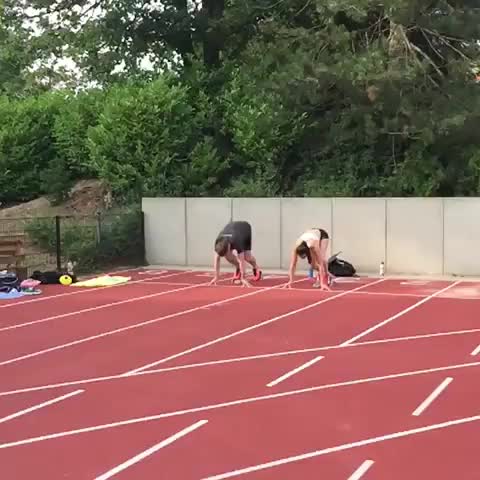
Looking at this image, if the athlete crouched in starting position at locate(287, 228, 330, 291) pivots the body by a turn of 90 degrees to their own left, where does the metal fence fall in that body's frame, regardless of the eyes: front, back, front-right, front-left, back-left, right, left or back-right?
back

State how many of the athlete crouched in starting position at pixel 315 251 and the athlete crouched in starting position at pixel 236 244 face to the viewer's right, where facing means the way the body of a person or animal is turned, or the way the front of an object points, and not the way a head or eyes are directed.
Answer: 0

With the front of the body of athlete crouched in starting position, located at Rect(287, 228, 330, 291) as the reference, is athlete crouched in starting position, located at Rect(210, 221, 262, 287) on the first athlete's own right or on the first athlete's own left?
on the first athlete's own right

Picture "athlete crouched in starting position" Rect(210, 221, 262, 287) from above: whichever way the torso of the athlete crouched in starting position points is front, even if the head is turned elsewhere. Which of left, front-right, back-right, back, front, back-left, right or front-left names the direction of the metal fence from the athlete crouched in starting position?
right

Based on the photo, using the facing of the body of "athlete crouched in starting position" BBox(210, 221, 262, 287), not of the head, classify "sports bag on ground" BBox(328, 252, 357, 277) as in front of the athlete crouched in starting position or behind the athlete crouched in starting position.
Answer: behind

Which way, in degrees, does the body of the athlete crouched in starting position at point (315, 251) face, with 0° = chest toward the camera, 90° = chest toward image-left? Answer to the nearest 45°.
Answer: approximately 45°

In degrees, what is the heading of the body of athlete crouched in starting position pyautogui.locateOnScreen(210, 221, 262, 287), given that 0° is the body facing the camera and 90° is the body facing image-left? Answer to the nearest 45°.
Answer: approximately 45°

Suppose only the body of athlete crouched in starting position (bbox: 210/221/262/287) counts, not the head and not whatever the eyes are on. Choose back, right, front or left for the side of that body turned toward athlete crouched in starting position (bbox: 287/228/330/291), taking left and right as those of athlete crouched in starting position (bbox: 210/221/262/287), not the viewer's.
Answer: left
